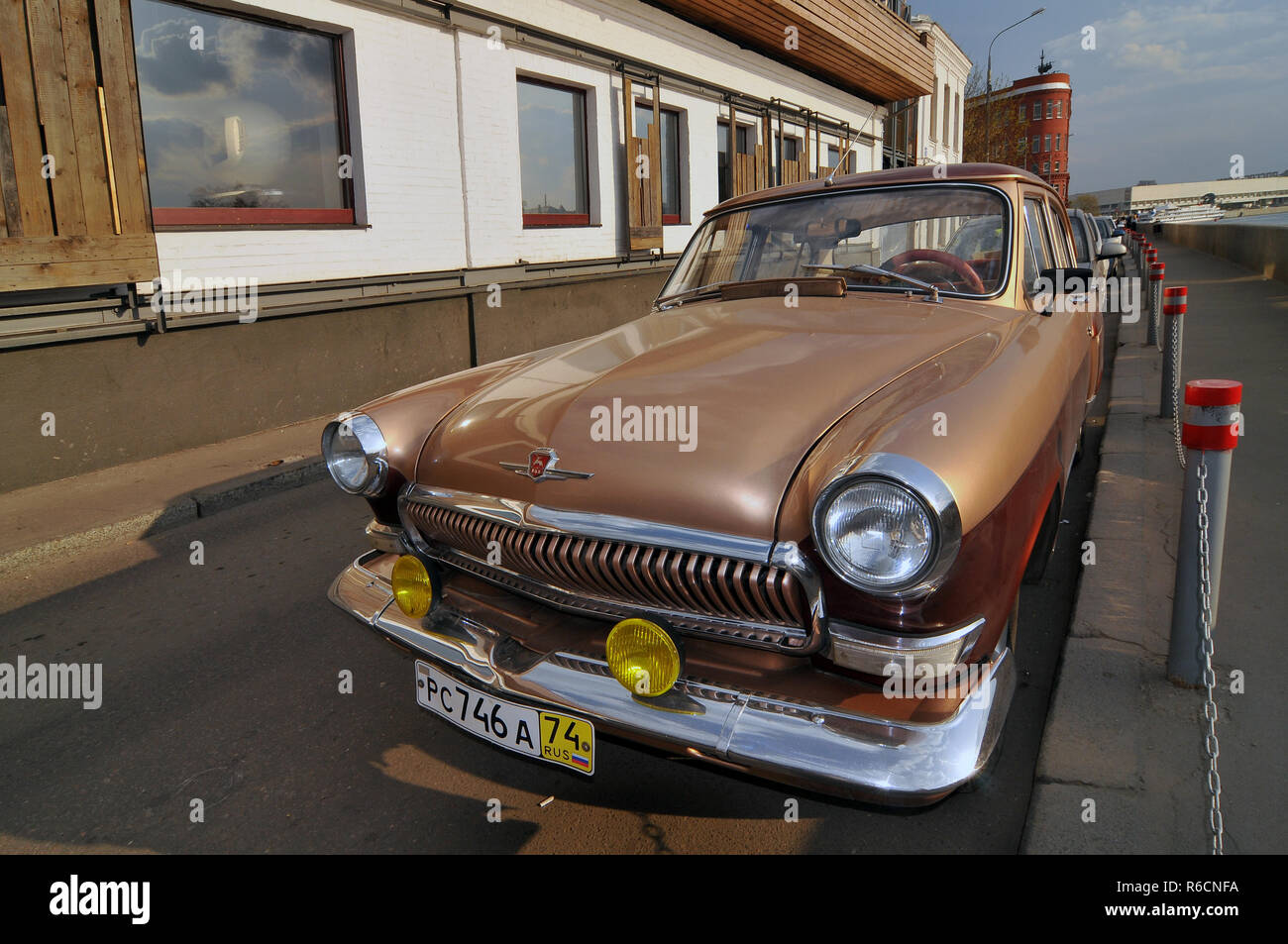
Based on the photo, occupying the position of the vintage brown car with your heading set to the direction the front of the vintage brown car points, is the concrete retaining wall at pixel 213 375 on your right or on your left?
on your right

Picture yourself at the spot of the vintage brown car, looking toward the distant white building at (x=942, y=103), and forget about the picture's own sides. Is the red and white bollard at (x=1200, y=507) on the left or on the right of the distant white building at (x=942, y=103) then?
right

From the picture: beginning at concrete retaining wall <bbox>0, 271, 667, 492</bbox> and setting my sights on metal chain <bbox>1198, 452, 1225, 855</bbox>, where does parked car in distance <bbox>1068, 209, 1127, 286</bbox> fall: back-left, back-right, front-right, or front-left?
front-left

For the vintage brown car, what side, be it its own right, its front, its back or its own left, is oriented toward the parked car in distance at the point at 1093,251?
back

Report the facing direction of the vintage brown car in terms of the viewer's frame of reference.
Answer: facing the viewer and to the left of the viewer

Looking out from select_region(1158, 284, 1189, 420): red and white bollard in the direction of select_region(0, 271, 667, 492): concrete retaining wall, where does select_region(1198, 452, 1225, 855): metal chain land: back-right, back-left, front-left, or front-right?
front-left

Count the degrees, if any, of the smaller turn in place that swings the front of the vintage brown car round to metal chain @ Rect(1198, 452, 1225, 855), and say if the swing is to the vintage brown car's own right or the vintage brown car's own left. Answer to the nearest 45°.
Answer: approximately 45° to the vintage brown car's own left
